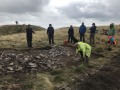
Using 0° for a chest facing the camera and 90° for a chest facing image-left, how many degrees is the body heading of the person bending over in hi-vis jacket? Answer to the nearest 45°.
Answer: approximately 90°
